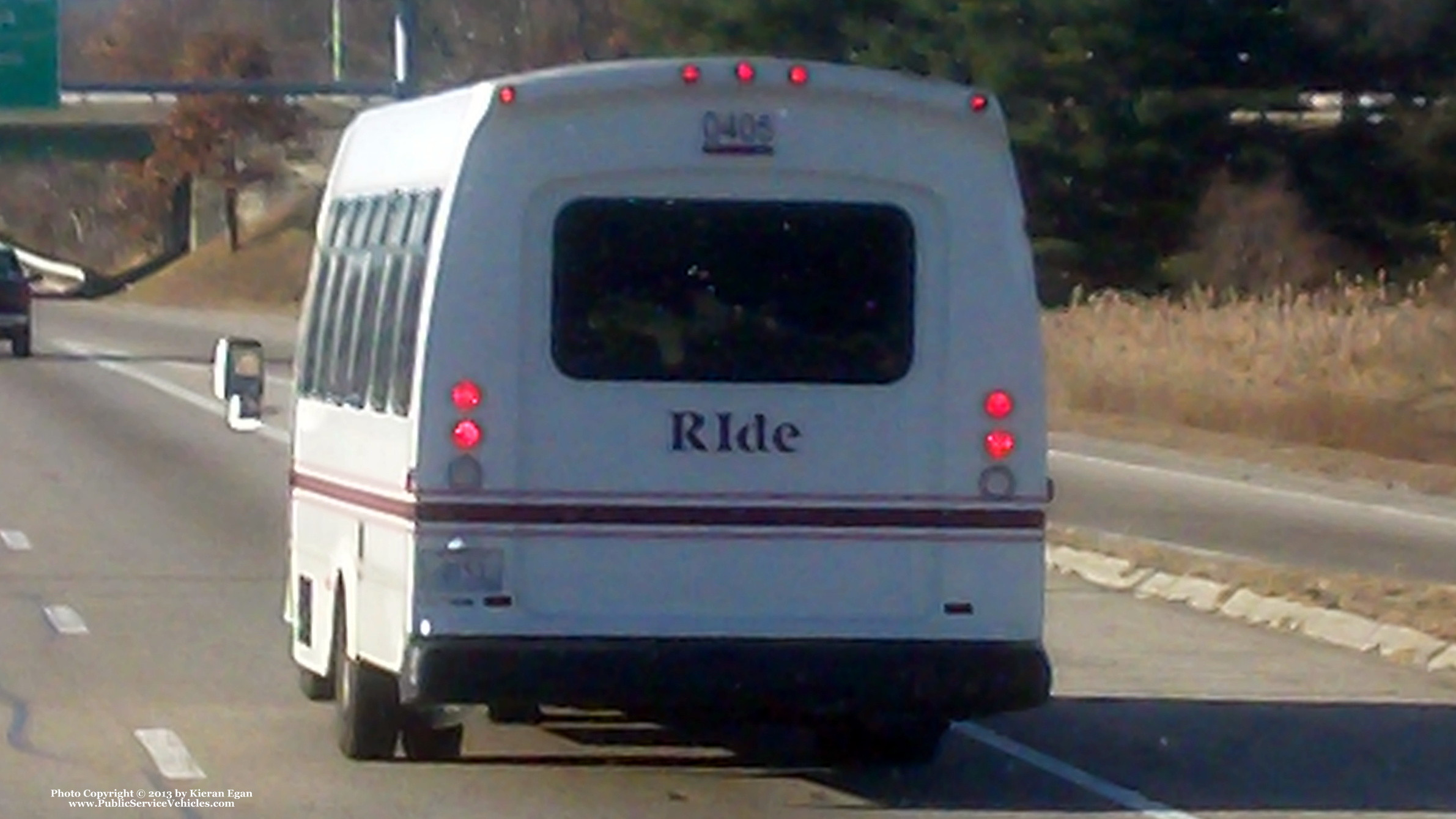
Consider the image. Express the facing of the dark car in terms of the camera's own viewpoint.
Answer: facing away from the viewer

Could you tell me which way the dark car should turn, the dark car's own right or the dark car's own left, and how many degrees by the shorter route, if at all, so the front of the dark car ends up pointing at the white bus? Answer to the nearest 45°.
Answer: approximately 180°

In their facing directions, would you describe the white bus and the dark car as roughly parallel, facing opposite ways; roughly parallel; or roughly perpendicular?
roughly parallel

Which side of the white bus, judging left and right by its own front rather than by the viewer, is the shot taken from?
back

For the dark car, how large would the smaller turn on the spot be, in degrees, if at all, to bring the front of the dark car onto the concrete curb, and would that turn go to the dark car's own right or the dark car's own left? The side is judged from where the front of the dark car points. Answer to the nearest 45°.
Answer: approximately 180°

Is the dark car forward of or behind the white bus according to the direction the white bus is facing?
forward
